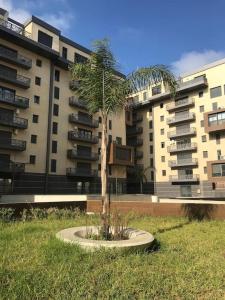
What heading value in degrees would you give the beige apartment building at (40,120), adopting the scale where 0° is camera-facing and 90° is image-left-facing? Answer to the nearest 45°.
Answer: approximately 315°

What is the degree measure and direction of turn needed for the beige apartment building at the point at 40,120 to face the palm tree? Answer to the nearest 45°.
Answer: approximately 45° to its right
